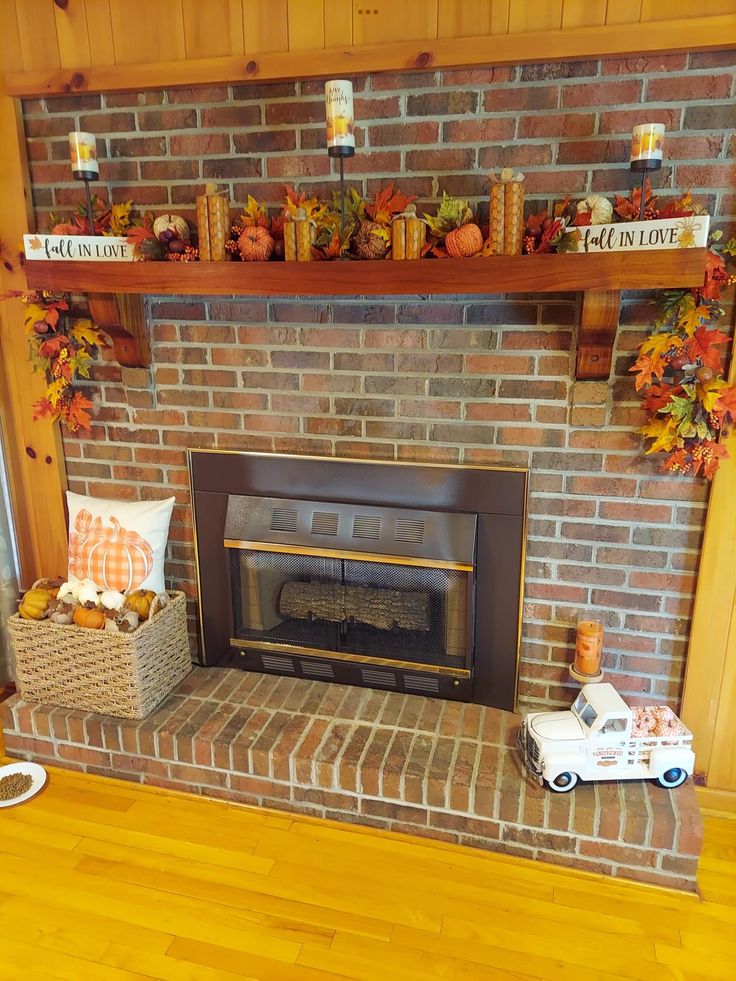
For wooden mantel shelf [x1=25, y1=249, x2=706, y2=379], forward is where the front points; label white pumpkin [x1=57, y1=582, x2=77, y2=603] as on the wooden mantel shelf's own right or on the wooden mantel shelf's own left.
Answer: on the wooden mantel shelf's own right

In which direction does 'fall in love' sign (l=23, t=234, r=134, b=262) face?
toward the camera

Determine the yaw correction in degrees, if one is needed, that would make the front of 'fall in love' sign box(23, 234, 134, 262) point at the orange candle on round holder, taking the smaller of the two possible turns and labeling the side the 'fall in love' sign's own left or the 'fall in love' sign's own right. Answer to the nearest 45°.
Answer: approximately 45° to the 'fall in love' sign's own left

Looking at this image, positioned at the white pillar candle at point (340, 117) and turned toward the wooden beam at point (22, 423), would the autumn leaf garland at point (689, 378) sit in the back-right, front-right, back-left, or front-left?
back-right
